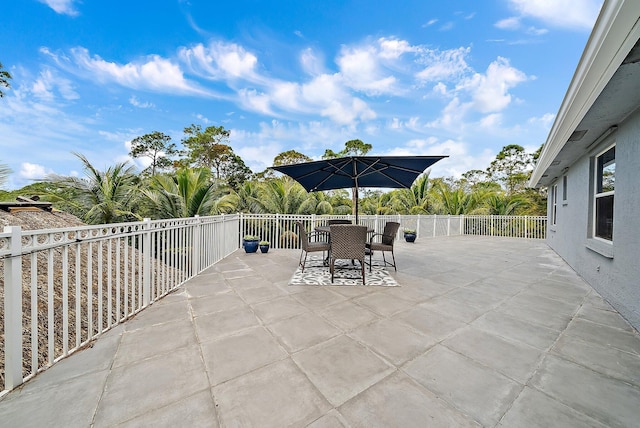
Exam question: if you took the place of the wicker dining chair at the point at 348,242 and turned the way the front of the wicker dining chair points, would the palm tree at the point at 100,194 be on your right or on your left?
on your left

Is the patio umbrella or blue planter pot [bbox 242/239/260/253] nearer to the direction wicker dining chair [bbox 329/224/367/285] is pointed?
the patio umbrella

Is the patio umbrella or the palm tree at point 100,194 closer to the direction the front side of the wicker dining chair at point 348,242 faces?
the patio umbrella

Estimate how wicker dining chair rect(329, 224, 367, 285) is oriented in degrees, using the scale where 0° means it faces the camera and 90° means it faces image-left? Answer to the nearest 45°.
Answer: approximately 180°

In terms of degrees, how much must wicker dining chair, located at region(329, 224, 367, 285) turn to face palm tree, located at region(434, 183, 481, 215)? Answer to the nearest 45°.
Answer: approximately 45° to its right

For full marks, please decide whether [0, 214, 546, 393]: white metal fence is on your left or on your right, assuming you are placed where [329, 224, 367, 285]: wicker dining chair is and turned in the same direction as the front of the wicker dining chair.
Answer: on your left

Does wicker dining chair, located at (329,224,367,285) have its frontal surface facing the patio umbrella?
yes

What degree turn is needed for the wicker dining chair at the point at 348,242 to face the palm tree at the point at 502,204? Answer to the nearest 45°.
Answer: approximately 45° to its right
